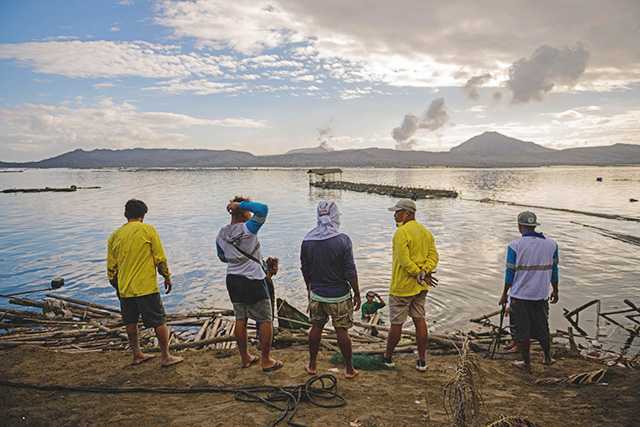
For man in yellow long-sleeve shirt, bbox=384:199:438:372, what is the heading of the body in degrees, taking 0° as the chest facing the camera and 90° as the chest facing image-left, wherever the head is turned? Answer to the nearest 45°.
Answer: approximately 135°

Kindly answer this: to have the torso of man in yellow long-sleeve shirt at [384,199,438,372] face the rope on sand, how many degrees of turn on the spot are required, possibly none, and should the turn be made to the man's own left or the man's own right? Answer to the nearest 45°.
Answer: approximately 90° to the man's own left

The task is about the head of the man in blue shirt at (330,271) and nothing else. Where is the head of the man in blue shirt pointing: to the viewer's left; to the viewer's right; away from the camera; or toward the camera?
away from the camera

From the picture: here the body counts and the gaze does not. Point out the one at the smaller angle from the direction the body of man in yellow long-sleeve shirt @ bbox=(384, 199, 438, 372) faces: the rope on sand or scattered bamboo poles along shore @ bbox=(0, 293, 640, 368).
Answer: the scattered bamboo poles along shore

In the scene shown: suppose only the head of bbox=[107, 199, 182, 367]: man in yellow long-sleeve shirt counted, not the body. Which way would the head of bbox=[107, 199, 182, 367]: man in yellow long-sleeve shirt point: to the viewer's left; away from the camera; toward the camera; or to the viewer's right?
away from the camera

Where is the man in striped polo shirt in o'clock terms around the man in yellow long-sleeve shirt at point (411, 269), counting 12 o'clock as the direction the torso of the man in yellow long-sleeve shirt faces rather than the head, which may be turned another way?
The man in striped polo shirt is roughly at 4 o'clock from the man in yellow long-sleeve shirt.

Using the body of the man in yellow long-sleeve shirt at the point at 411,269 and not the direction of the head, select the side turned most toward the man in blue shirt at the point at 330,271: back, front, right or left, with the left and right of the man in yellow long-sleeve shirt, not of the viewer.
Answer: left

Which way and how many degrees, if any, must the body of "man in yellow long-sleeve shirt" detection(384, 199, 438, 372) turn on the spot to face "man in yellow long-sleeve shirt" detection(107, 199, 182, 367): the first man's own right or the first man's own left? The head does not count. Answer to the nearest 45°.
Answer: approximately 45° to the first man's own left
